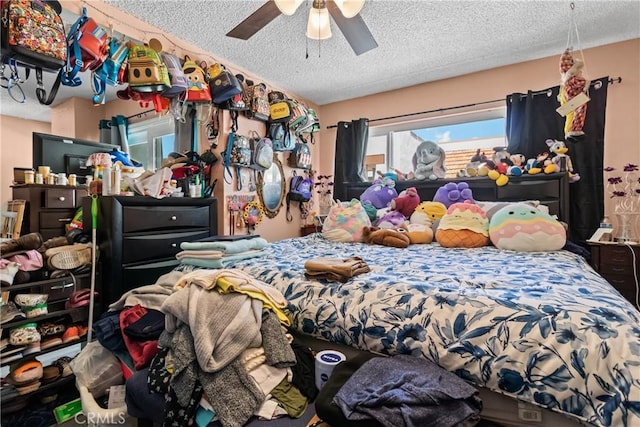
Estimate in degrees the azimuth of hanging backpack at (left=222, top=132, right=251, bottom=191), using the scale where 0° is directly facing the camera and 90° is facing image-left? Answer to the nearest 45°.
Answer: approximately 315°

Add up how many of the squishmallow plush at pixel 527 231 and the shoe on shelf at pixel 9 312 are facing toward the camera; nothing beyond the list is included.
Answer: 1

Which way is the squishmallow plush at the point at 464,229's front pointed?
toward the camera

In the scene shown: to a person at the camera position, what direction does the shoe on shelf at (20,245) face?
facing to the right of the viewer

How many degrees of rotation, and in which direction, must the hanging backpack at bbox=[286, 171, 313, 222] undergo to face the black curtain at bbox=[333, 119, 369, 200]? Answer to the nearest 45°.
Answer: approximately 45° to its left

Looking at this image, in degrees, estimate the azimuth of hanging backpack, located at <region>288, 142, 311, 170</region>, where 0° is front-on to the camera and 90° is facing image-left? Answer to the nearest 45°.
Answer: approximately 315°

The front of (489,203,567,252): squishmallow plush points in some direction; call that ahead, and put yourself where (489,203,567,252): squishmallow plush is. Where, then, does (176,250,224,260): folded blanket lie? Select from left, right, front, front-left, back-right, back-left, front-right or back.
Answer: front-right

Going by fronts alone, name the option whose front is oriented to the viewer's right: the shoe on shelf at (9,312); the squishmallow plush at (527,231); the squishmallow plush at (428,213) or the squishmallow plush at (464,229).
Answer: the shoe on shelf

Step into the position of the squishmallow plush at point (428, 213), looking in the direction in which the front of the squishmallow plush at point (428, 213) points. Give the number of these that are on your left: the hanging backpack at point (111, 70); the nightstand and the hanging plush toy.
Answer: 2

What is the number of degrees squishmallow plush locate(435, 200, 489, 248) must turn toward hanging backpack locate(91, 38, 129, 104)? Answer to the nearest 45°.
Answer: approximately 45° to its right

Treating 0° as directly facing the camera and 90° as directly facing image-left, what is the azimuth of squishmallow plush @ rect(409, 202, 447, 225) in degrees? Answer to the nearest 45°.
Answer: approximately 0°

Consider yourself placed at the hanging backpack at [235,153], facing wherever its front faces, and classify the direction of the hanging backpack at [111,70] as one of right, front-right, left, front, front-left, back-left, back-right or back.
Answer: right

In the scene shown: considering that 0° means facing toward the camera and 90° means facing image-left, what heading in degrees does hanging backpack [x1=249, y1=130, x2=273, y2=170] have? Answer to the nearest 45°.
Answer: approximately 315°

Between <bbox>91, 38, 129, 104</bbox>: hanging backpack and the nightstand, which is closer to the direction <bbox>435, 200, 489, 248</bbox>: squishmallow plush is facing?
the hanging backpack

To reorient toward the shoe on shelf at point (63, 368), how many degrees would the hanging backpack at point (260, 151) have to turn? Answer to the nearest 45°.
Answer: approximately 90° to its right

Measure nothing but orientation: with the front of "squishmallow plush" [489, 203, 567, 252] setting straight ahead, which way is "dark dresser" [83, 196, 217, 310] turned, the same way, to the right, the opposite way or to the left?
to the left

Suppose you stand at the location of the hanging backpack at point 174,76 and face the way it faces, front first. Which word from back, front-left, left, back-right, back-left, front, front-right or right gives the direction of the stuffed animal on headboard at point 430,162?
front-left

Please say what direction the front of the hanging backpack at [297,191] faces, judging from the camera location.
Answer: facing the viewer and to the right of the viewer

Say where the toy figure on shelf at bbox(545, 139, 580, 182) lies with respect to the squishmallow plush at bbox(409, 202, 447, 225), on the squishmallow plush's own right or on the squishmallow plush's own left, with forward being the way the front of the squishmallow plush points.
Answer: on the squishmallow plush's own left

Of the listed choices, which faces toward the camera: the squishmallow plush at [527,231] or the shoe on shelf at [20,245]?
the squishmallow plush

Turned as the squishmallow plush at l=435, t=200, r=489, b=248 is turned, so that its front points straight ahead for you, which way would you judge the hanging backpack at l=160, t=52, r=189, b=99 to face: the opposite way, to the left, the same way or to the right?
to the left
